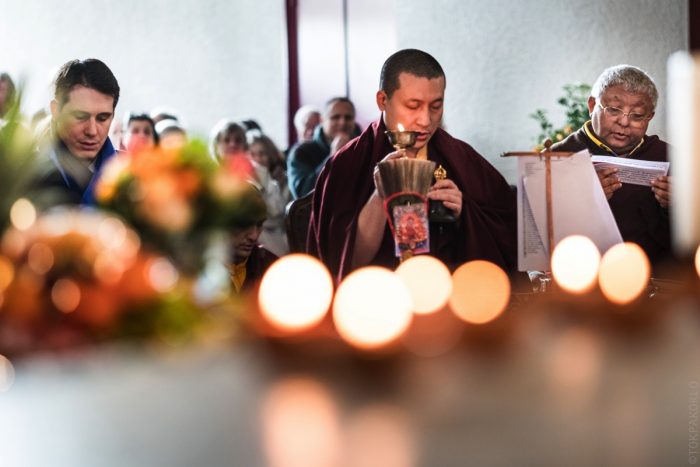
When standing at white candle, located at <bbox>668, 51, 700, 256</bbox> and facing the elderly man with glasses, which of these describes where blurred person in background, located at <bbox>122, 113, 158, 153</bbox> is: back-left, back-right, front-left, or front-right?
front-left

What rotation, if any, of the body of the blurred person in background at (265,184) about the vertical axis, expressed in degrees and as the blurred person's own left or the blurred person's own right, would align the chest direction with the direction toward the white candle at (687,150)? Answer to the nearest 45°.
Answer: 0° — they already face it

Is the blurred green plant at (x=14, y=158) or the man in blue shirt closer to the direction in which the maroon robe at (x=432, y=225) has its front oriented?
the blurred green plant

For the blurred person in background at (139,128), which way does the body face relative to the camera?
toward the camera

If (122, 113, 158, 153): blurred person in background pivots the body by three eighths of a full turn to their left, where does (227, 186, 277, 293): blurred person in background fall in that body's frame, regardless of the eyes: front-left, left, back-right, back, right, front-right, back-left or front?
back-right

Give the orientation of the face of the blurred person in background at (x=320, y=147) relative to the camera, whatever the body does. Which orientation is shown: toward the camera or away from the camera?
toward the camera

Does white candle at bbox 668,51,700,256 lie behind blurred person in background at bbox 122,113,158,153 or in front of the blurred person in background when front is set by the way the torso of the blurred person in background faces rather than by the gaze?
in front

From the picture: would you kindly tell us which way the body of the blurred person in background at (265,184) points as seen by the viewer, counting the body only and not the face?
toward the camera

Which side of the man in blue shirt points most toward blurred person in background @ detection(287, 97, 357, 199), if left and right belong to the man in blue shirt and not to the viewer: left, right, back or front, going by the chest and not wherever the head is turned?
left

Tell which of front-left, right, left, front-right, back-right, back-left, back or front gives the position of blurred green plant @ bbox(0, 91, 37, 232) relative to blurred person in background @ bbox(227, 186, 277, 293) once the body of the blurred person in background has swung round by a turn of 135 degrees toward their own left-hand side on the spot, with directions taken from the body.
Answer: back

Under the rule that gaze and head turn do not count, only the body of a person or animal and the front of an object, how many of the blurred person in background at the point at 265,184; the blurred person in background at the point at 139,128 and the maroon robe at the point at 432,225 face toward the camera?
3

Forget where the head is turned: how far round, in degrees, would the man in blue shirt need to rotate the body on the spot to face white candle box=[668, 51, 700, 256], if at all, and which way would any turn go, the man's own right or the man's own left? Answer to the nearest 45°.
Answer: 0° — they already face it

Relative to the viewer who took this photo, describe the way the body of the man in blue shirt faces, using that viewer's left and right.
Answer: facing the viewer and to the right of the viewer

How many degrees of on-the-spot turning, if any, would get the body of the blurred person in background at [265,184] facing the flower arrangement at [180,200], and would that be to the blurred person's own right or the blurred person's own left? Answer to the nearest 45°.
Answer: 0° — they already face it

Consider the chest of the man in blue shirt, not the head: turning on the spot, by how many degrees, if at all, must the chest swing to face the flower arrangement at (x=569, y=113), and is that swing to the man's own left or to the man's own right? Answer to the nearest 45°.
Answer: approximately 90° to the man's own left

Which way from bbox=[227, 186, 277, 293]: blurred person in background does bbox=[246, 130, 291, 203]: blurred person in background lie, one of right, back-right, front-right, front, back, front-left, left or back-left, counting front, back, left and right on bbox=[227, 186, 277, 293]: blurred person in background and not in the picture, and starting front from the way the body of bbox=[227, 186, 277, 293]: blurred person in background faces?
back-left
